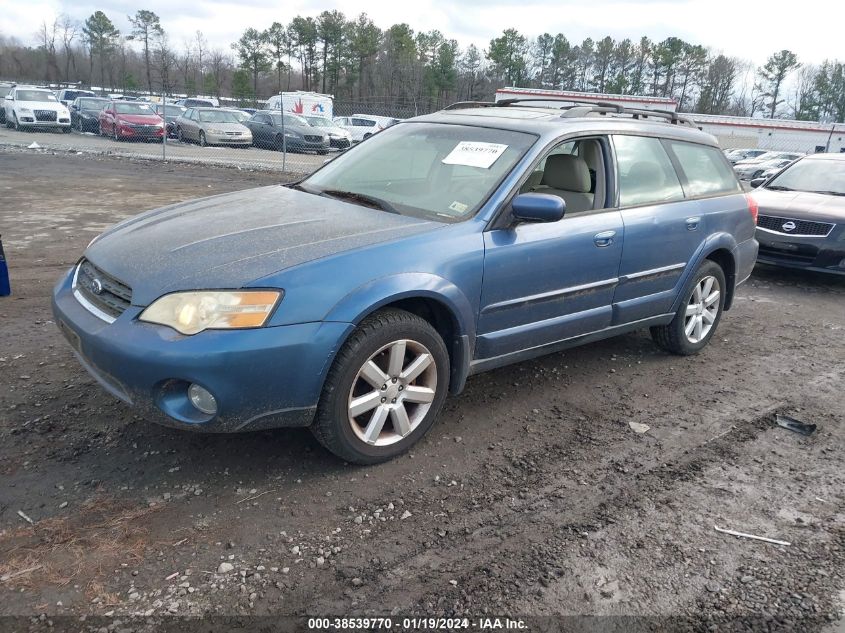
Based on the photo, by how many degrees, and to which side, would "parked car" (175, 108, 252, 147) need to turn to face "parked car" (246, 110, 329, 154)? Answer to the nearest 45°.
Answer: approximately 45° to its left

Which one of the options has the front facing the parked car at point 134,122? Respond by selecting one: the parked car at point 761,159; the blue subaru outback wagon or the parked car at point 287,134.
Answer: the parked car at point 761,159

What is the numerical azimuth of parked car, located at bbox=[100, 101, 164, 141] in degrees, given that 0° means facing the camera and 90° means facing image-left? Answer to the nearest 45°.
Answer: approximately 315°

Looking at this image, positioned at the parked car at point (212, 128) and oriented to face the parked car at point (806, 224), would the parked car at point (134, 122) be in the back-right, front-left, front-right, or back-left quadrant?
back-right

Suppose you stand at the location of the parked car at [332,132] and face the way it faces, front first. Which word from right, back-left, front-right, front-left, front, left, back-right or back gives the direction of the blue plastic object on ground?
front-right

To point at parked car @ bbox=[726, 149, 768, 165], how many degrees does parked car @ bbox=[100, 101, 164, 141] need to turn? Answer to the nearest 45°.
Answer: approximately 45° to its left

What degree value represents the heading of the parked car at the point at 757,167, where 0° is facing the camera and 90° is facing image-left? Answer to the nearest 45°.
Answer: approximately 45°

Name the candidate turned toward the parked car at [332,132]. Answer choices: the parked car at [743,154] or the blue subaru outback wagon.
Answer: the parked car at [743,154]

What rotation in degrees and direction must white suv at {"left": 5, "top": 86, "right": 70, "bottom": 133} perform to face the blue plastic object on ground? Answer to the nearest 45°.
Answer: approximately 45° to its right

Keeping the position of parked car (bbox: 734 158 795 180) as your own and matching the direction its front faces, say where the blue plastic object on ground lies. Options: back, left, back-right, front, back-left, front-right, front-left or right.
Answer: front-left

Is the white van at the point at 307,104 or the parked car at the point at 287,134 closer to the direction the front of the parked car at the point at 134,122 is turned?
the parked car

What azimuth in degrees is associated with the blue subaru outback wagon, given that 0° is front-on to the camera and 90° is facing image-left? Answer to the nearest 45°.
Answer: approximately 45°
